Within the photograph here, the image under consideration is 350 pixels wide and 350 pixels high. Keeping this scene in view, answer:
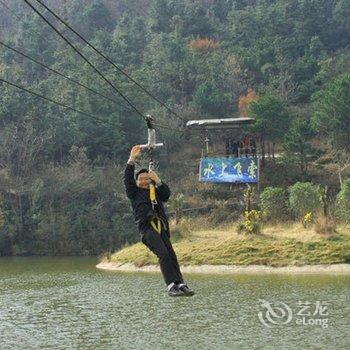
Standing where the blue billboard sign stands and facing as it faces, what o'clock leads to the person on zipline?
The person on zipline is roughly at 12 o'clock from the blue billboard sign.

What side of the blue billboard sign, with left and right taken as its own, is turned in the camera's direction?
front

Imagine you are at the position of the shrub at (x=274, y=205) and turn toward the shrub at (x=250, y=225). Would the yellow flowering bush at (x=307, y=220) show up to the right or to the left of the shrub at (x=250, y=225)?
left

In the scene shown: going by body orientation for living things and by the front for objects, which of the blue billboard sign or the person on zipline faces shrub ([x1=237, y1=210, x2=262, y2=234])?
the blue billboard sign

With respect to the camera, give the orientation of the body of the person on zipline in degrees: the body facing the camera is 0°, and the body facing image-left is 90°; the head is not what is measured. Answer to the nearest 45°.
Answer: approximately 315°

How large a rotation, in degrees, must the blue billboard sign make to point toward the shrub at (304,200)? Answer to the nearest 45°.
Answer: approximately 45° to its left

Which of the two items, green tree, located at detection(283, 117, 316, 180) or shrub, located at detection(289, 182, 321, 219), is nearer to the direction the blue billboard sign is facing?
the shrub

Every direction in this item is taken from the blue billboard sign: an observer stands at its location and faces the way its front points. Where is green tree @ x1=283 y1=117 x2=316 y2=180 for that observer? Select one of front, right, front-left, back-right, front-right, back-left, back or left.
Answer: left

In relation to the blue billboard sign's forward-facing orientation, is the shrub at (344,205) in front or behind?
in front

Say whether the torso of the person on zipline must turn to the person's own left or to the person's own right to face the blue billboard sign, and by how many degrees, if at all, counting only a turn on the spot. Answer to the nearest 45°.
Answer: approximately 135° to the person's own left

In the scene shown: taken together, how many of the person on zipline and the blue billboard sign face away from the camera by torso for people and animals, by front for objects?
0
